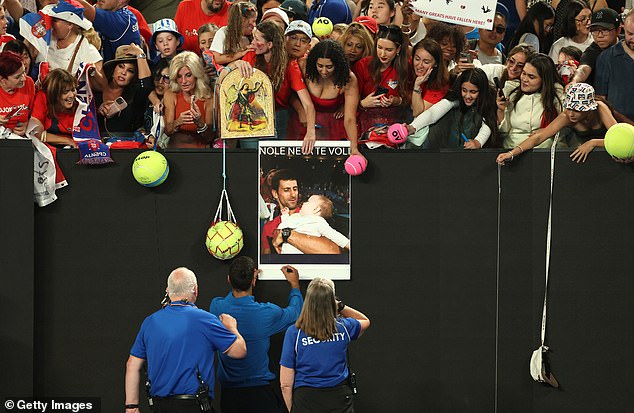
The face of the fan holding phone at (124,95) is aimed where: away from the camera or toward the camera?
toward the camera

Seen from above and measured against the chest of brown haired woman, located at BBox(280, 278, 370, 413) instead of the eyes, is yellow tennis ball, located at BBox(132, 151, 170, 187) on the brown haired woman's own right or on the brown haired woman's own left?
on the brown haired woman's own left

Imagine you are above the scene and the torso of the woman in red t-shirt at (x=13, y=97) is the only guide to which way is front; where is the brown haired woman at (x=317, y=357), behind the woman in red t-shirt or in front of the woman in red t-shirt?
in front

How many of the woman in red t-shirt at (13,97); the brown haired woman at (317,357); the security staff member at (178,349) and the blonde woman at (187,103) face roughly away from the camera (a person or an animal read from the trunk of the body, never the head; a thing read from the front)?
2

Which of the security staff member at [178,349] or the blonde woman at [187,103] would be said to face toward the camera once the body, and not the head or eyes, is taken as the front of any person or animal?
the blonde woman

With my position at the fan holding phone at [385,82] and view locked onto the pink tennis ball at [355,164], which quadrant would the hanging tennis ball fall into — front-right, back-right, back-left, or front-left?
front-right

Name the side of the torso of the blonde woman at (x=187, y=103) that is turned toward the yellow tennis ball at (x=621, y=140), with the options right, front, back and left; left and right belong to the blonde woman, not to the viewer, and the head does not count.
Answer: left

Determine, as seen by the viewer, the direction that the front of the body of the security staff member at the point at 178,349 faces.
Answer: away from the camera

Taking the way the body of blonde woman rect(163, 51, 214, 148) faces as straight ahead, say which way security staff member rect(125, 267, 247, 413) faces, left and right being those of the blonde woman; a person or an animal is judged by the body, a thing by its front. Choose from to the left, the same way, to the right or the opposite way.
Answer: the opposite way

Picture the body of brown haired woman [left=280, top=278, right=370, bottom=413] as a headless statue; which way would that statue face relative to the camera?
away from the camera

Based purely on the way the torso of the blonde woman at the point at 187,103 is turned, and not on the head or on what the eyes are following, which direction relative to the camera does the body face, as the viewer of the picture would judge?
toward the camera
